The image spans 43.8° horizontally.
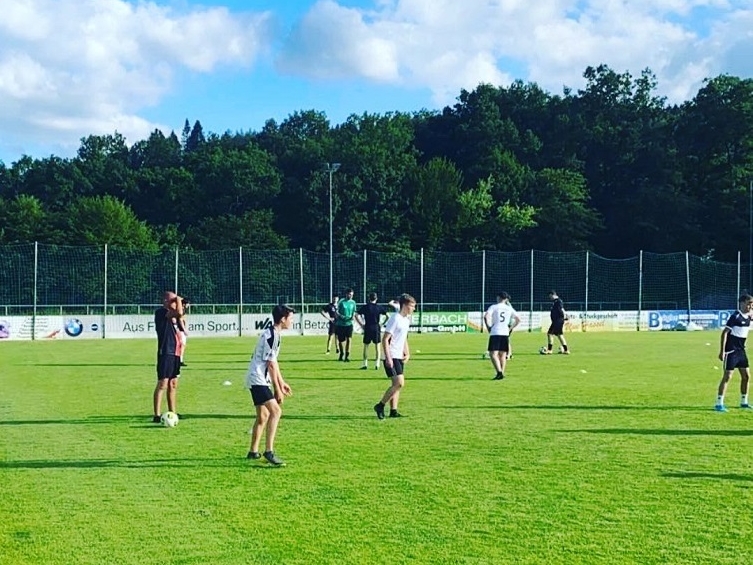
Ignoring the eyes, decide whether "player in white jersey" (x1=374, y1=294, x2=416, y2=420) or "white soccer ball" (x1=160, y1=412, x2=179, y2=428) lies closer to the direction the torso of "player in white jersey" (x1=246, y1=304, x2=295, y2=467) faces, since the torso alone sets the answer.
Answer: the player in white jersey

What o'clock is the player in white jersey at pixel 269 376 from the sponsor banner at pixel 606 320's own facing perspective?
The player in white jersey is roughly at 12 o'clock from the sponsor banner.

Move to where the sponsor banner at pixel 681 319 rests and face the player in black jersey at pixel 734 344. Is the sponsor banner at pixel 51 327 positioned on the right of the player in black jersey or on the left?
right

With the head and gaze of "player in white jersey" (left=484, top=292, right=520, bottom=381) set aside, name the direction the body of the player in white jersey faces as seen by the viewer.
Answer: away from the camera

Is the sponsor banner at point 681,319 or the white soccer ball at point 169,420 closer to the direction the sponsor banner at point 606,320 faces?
the white soccer ball

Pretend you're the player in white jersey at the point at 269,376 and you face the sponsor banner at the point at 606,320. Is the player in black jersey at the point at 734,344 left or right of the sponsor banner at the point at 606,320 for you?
right

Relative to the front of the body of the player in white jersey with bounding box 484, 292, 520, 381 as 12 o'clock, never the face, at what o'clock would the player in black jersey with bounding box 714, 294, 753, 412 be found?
The player in black jersey is roughly at 5 o'clock from the player in white jersey.

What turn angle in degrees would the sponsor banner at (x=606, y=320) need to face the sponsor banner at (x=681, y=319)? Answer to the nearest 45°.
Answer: approximately 90° to its left

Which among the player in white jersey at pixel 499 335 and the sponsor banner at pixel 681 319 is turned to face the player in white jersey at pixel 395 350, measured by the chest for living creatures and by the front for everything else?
the sponsor banner
